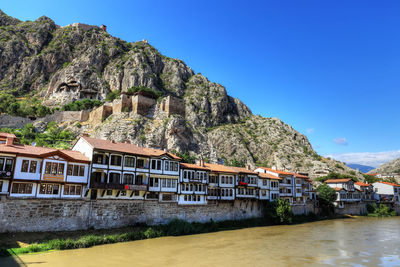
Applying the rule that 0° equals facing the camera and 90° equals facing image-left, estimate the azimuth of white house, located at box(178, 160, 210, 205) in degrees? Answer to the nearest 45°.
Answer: approximately 315°

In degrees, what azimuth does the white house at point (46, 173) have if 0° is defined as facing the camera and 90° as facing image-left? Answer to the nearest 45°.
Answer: approximately 0°

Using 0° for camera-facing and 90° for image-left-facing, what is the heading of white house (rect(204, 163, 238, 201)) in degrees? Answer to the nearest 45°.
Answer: approximately 315°

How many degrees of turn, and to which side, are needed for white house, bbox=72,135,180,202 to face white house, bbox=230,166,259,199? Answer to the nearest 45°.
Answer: approximately 90° to its left

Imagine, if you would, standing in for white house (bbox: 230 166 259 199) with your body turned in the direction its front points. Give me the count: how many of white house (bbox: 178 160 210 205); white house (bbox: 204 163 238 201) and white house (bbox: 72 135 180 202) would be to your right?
3

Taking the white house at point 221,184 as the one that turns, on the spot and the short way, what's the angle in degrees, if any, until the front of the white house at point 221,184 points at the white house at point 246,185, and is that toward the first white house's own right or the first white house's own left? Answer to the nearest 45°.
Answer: approximately 90° to the first white house's own left

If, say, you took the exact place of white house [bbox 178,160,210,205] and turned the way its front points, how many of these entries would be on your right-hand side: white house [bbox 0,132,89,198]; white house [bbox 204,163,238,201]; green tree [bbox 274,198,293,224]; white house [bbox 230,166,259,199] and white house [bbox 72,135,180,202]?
2

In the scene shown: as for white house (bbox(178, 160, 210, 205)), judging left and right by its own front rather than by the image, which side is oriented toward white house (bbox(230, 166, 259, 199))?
left
